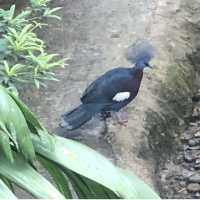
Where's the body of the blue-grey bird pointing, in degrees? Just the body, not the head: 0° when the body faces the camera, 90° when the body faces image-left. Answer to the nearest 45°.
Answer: approximately 270°

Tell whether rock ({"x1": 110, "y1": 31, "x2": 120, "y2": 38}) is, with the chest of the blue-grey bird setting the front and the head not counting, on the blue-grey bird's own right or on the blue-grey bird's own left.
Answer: on the blue-grey bird's own left

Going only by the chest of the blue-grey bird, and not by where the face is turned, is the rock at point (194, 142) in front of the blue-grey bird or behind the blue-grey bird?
in front
